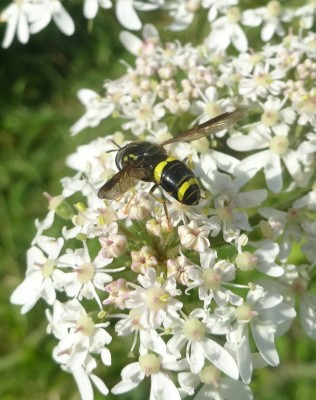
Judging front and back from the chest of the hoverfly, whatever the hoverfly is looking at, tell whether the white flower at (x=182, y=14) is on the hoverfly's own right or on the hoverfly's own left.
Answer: on the hoverfly's own right

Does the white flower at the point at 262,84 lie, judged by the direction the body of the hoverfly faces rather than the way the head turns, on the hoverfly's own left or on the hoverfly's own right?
on the hoverfly's own right

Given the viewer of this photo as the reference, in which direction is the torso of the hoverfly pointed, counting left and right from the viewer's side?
facing away from the viewer and to the left of the viewer

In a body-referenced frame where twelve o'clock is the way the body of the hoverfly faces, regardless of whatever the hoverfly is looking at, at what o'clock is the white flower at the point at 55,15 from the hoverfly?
The white flower is roughly at 1 o'clock from the hoverfly.

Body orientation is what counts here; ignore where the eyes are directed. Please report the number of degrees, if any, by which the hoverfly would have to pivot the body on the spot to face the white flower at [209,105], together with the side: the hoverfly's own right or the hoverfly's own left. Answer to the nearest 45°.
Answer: approximately 90° to the hoverfly's own right

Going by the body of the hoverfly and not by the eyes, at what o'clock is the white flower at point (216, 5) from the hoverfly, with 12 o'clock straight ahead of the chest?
The white flower is roughly at 2 o'clock from the hoverfly.

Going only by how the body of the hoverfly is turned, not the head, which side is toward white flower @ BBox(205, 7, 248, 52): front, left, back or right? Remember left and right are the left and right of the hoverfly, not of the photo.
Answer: right
